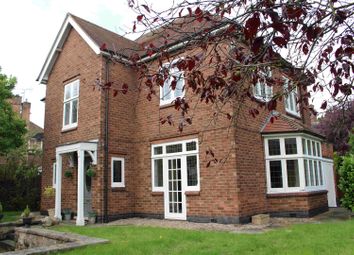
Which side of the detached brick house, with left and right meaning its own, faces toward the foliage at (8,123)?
right

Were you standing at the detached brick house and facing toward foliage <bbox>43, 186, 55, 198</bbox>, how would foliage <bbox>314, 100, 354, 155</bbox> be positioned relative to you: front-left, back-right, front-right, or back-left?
back-right

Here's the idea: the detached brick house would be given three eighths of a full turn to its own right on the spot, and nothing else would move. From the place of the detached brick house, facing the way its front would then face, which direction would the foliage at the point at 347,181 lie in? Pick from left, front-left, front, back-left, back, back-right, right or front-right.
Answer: right

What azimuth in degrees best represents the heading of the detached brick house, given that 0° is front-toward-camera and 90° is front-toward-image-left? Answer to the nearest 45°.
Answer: approximately 45°

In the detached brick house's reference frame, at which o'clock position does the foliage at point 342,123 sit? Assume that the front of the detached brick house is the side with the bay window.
The foliage is roughly at 10 o'clock from the detached brick house.
